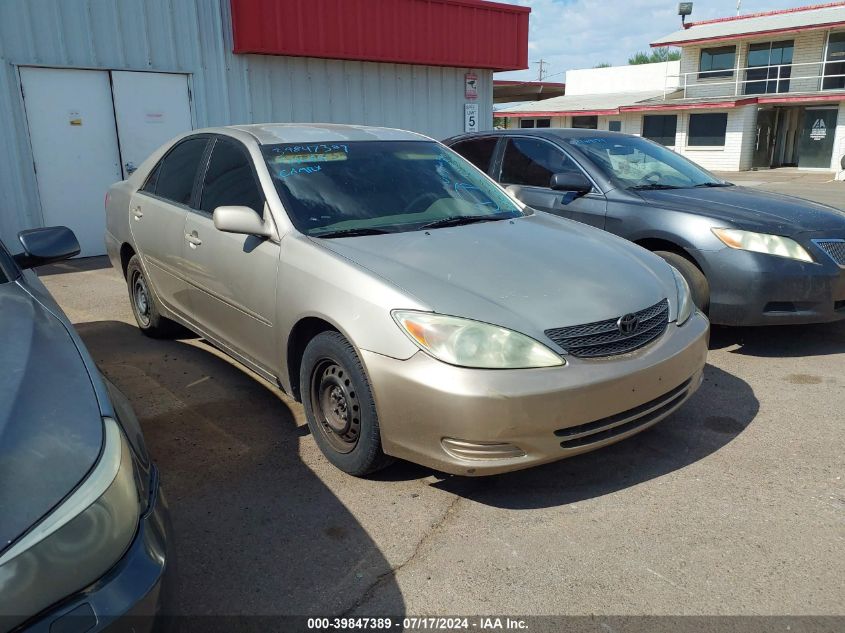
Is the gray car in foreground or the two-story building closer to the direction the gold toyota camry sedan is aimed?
the gray car in foreground

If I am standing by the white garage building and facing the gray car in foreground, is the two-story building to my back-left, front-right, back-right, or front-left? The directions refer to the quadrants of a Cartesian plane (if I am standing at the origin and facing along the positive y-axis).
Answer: back-left

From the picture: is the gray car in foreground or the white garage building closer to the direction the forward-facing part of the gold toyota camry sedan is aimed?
the gray car in foreground

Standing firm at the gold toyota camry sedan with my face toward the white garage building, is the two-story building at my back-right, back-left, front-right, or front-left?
front-right

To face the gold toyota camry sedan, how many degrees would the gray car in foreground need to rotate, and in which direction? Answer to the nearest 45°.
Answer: approximately 135° to its left

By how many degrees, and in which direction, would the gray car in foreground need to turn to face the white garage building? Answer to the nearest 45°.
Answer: approximately 180°

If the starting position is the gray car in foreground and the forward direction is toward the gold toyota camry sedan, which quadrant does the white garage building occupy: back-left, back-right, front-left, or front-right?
front-left

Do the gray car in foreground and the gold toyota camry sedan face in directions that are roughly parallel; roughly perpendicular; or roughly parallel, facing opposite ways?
roughly parallel

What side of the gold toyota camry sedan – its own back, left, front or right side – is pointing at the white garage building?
back

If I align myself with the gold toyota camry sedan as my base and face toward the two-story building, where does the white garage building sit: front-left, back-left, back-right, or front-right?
front-left

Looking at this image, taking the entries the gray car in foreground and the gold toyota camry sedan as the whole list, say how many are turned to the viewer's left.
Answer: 0

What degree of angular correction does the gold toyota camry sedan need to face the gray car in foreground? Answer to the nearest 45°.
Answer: approximately 90° to its right

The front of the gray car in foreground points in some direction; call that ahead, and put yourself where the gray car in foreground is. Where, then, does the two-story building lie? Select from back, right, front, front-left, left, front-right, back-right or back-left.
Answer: back-left

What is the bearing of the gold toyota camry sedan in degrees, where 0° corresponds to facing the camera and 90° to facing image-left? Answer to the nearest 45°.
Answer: approximately 315°

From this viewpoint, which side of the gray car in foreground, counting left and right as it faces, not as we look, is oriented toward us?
front
